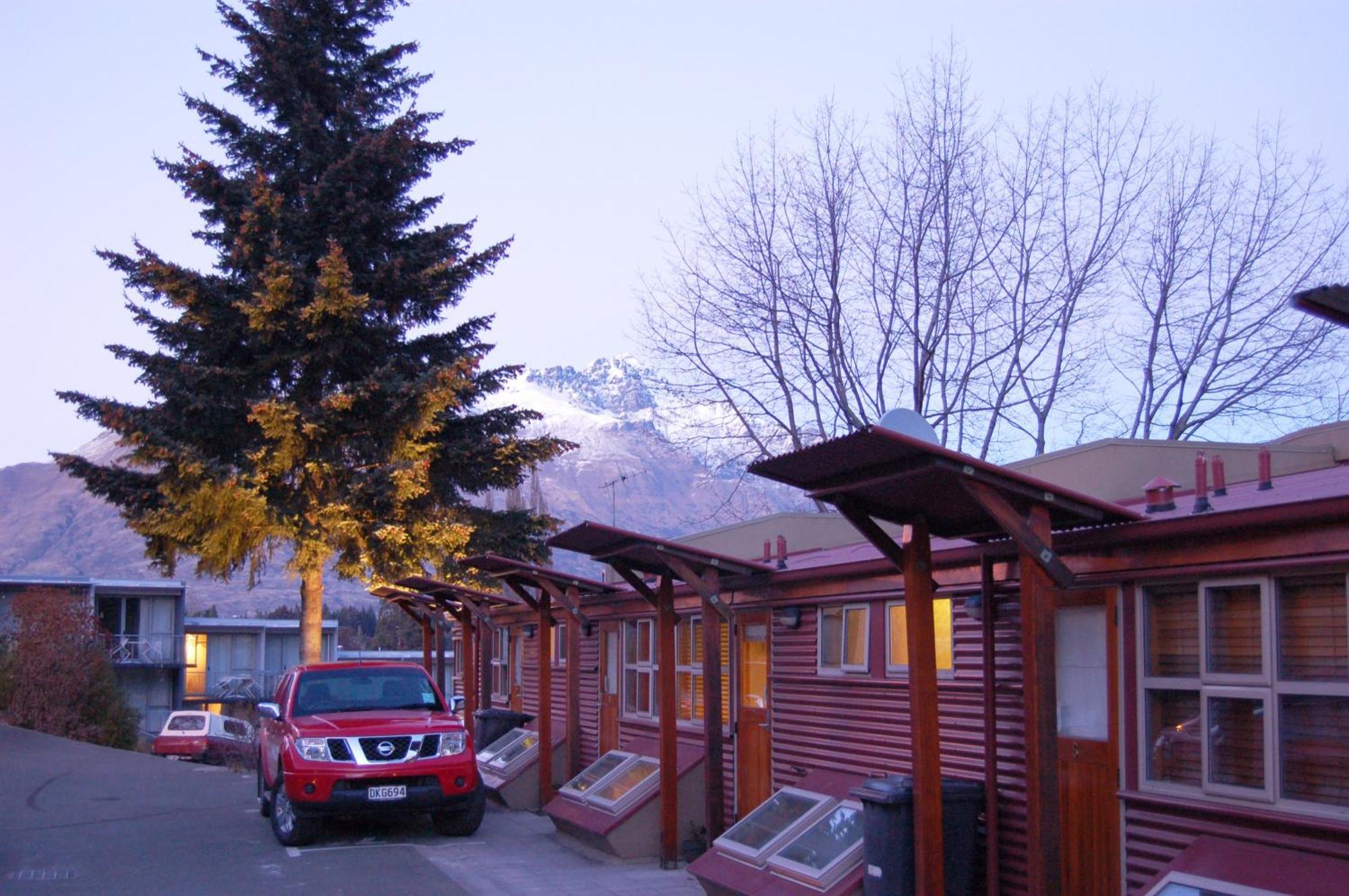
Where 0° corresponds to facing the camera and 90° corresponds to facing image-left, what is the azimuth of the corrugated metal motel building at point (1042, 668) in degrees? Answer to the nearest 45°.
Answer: approximately 45°

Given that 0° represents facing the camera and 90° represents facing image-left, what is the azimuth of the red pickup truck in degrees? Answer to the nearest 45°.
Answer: approximately 0°

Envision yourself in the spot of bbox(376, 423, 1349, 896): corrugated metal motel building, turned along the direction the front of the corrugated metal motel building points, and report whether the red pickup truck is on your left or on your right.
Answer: on your right

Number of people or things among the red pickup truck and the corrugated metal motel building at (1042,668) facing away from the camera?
0

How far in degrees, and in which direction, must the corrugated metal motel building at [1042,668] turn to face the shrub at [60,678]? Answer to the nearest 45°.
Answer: approximately 90° to its right
